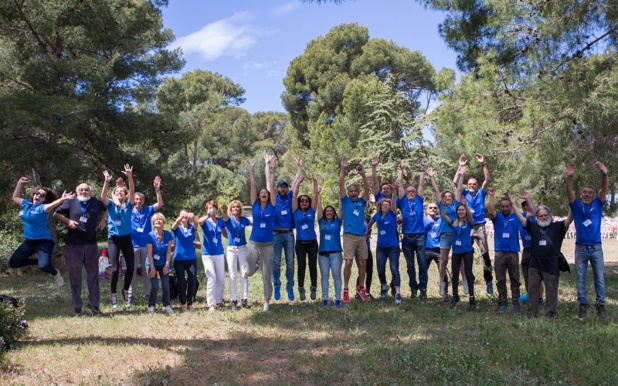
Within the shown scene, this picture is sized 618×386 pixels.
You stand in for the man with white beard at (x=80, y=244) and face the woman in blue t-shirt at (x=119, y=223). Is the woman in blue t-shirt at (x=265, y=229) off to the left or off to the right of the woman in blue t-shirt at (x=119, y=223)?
right

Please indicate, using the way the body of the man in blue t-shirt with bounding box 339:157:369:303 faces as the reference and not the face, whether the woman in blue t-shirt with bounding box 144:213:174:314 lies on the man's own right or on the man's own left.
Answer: on the man's own right

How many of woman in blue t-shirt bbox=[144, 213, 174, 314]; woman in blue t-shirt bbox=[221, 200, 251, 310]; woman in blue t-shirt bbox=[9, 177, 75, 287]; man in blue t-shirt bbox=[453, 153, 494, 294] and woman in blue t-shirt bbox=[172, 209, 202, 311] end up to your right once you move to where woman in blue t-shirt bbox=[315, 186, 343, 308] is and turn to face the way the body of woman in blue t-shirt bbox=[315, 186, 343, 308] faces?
4

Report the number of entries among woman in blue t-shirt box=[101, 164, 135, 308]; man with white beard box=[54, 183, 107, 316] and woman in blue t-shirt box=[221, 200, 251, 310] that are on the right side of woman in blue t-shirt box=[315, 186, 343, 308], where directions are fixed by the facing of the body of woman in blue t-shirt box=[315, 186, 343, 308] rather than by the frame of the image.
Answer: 3

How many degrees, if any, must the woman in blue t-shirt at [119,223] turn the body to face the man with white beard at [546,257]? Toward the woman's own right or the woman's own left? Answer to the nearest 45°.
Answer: approximately 45° to the woman's own left

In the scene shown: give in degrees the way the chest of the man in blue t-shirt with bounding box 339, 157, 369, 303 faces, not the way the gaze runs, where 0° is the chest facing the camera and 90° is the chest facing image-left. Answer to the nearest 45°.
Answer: approximately 0°

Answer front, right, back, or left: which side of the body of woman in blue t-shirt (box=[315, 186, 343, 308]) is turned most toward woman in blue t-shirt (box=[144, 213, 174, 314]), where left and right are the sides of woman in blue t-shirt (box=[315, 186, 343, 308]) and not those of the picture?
right

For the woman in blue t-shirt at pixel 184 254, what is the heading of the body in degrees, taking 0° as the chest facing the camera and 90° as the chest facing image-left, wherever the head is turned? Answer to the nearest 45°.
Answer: approximately 0°

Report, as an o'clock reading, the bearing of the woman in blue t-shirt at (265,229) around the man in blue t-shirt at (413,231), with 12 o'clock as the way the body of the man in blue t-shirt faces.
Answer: The woman in blue t-shirt is roughly at 2 o'clock from the man in blue t-shirt.
